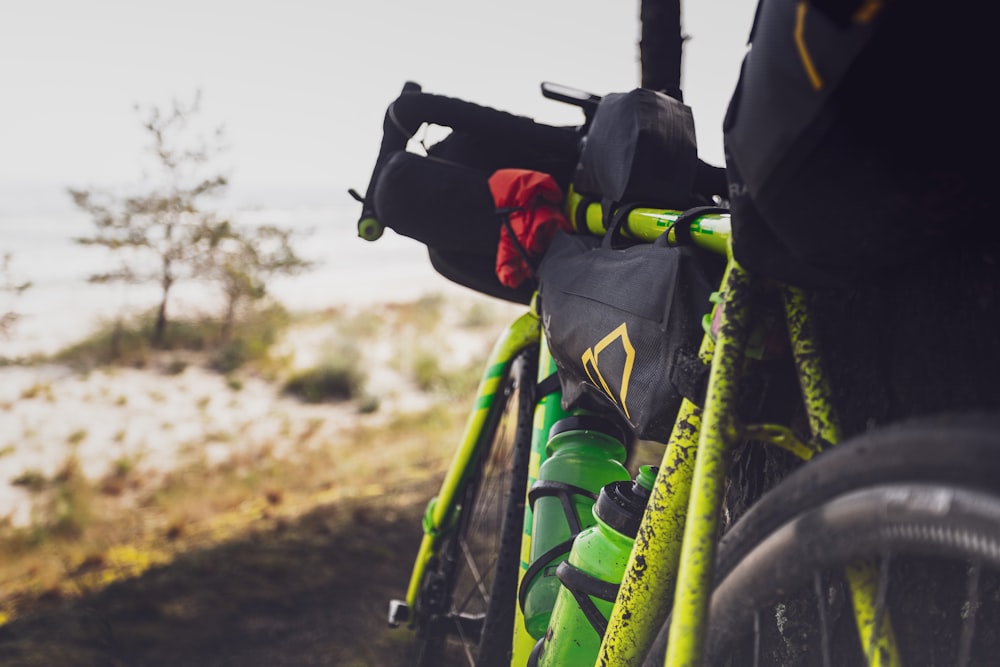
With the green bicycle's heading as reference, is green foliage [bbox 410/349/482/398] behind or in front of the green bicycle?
in front

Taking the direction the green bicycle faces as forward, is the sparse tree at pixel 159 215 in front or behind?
in front

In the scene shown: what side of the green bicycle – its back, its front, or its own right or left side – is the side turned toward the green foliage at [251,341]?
front

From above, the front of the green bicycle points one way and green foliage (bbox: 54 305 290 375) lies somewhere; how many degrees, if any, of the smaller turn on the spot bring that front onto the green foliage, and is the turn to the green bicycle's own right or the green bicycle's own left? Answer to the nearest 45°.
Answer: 0° — it already faces it

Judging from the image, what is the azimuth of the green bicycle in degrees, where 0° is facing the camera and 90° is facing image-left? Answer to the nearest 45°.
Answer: approximately 135°

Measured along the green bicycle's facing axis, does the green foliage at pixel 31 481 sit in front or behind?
in front

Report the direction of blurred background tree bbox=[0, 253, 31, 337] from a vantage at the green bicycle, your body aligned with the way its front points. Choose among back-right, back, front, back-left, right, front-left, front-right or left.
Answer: front
